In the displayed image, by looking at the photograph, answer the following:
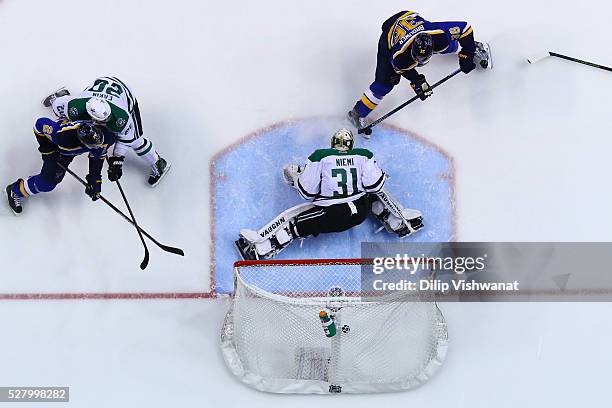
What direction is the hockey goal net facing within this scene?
away from the camera

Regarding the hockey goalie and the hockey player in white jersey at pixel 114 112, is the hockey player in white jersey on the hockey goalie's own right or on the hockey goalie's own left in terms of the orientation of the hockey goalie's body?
on the hockey goalie's own left

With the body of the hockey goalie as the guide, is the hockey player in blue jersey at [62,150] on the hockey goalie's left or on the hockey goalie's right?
on the hockey goalie's left

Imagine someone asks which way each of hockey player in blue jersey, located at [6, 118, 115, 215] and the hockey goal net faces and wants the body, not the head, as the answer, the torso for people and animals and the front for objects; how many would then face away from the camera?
1

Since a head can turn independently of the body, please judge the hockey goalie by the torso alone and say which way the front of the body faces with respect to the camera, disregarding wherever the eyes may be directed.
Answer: away from the camera

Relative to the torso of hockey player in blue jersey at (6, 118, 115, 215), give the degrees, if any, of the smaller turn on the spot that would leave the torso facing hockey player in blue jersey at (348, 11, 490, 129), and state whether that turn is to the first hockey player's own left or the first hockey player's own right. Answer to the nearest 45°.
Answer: approximately 45° to the first hockey player's own left

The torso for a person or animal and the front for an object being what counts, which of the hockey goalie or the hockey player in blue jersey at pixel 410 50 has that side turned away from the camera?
the hockey goalie

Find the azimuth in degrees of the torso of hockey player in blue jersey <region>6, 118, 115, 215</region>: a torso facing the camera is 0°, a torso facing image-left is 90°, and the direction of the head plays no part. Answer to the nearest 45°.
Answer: approximately 315°

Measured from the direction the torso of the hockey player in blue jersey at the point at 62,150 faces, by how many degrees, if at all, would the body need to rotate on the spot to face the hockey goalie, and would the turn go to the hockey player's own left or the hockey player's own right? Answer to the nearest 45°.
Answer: approximately 45° to the hockey player's own left
